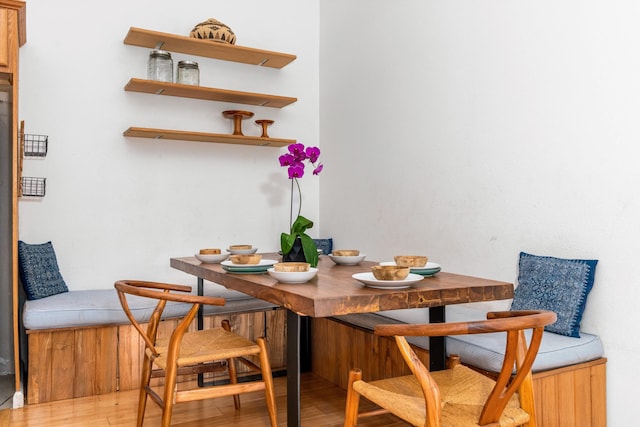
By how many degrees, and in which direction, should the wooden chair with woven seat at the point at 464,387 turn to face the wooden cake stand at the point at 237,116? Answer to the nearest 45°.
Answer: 0° — it already faces it

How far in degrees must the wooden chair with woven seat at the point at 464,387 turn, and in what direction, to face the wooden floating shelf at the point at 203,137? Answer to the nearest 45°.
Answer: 0° — it already faces it

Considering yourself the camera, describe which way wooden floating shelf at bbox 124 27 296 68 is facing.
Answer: facing the viewer and to the right of the viewer

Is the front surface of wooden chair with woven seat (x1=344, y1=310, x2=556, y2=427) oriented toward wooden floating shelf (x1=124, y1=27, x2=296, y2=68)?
yes

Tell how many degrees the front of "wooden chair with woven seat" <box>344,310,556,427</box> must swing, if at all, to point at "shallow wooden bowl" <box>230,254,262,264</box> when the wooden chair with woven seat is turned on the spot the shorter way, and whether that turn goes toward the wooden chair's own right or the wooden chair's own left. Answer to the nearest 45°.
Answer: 0° — it already faces it

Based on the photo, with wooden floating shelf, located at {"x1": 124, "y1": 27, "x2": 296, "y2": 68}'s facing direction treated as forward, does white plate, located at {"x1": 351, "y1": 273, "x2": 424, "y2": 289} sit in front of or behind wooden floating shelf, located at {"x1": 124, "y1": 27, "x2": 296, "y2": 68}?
in front

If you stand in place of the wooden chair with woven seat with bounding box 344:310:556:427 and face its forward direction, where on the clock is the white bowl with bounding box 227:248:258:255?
The white bowl is roughly at 12 o'clock from the wooden chair with woven seat.

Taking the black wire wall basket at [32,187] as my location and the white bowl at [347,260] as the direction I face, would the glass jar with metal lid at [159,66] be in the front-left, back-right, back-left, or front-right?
front-left

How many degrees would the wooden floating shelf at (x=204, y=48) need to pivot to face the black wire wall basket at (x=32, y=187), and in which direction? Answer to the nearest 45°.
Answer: approximately 135° to its right

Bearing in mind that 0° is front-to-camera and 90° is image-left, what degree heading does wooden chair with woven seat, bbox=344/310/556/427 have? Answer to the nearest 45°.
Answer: approximately 135°

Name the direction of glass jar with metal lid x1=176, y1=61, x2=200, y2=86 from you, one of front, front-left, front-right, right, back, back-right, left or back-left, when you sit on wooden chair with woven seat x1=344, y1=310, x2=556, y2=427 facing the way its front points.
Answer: front

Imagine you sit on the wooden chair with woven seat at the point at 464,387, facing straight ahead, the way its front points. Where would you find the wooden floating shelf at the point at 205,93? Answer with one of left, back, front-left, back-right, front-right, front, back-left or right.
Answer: front
